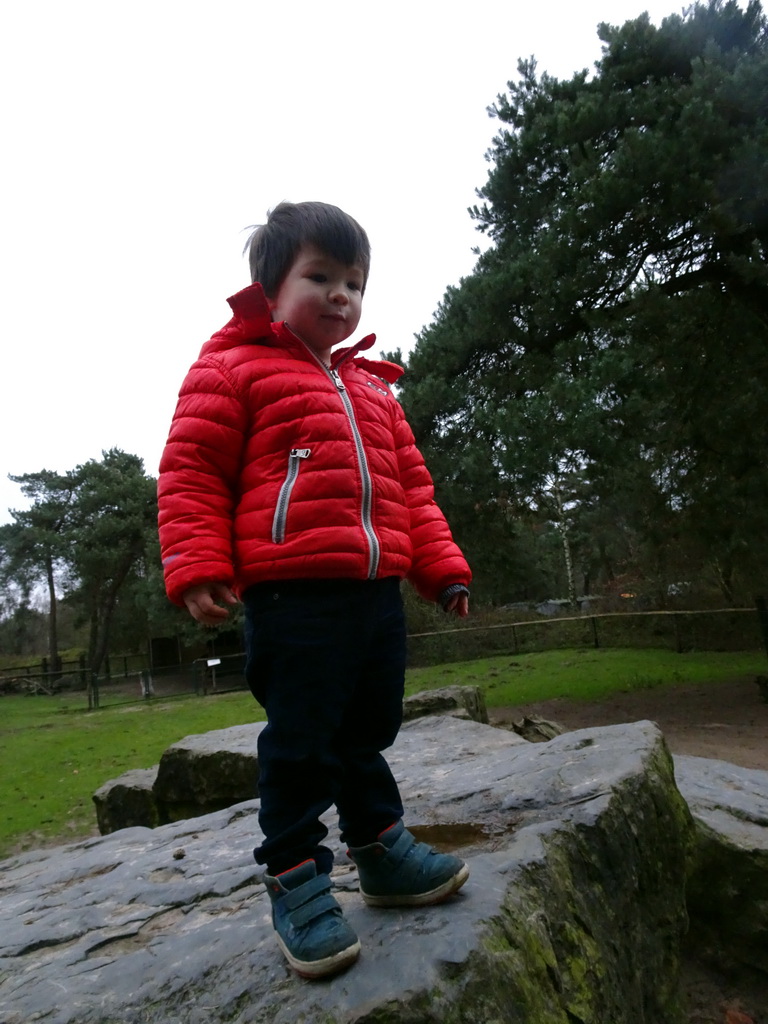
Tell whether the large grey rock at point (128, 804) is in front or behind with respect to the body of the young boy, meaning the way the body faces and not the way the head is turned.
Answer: behind

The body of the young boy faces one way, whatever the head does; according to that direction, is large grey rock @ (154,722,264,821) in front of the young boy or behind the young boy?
behind

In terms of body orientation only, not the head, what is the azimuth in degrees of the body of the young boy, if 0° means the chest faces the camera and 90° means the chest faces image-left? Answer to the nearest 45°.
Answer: approximately 315°

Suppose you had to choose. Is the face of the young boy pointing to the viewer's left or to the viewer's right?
to the viewer's right

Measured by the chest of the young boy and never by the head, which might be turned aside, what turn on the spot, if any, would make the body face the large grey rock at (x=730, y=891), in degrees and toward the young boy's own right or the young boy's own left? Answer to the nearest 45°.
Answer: approximately 90° to the young boy's own left

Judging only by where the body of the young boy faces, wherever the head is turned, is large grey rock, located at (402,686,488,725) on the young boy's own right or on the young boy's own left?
on the young boy's own left
